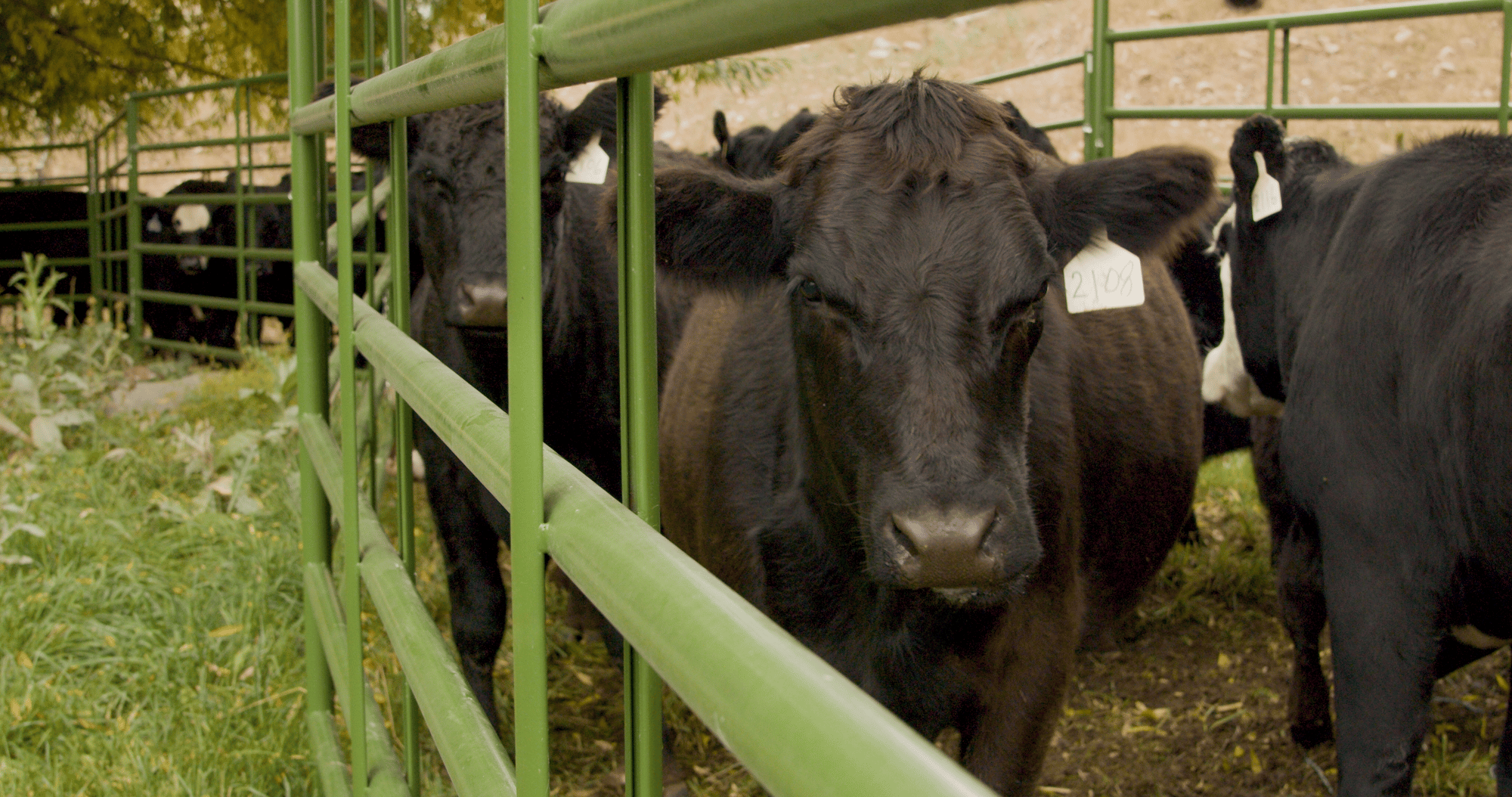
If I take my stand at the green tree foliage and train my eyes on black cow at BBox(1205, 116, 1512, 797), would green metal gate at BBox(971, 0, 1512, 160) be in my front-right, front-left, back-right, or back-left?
front-left

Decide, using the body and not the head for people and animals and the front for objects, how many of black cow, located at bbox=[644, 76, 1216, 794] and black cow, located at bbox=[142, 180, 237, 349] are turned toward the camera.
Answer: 2

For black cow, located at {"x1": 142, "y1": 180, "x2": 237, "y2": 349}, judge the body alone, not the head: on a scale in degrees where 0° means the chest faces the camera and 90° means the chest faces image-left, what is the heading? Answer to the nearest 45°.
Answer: approximately 0°

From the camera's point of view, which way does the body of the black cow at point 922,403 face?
toward the camera

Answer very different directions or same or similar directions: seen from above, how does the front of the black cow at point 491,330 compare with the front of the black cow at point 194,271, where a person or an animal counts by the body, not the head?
same or similar directions

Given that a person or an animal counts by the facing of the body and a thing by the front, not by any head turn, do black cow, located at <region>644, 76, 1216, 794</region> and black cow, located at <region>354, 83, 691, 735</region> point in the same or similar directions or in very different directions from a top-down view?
same or similar directions

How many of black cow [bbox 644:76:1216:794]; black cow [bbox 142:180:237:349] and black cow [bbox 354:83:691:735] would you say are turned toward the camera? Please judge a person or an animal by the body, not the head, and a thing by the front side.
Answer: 3

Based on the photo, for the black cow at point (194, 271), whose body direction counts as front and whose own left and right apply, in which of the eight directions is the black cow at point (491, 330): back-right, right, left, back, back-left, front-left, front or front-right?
front

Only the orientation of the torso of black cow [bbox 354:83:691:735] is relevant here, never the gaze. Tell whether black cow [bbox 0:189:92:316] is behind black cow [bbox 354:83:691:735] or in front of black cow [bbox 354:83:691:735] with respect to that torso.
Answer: behind

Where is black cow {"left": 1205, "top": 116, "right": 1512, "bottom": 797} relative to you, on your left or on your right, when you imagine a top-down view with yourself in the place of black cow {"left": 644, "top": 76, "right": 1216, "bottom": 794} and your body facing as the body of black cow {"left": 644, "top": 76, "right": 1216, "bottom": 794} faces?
on your left

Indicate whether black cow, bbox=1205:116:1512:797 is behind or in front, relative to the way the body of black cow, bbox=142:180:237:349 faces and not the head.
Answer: in front

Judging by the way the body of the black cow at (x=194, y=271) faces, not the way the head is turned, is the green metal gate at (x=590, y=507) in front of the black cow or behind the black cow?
in front
